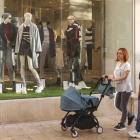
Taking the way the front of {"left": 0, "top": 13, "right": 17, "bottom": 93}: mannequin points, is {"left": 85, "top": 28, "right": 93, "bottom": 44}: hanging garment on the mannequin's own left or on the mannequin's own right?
on the mannequin's own left

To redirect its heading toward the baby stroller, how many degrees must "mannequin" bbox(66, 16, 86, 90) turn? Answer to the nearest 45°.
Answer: approximately 45° to its left

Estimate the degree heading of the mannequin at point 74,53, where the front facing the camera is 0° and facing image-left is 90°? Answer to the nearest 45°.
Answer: approximately 45°

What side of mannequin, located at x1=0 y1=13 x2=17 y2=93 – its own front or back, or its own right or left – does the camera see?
front

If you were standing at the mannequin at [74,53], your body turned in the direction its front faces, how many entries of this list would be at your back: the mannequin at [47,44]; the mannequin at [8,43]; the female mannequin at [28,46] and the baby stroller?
0

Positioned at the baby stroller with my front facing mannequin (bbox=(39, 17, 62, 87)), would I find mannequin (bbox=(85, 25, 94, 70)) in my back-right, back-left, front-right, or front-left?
front-right

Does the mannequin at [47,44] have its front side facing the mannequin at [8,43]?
no

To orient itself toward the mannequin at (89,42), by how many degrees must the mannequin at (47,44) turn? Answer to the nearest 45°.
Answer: approximately 90° to its left

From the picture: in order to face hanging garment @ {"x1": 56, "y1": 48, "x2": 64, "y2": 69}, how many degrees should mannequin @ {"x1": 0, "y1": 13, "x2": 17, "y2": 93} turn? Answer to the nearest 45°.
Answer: approximately 90° to its left

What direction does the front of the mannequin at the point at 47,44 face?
toward the camera

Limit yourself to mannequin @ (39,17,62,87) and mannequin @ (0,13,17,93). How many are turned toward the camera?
2

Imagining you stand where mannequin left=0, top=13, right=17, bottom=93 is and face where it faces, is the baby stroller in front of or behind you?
in front

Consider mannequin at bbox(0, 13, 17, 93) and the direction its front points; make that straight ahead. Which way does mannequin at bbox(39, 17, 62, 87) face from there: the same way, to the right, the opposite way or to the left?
the same way
